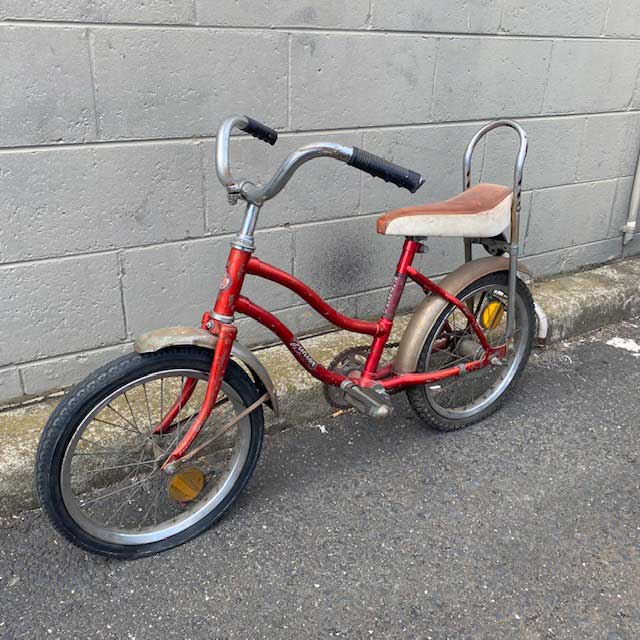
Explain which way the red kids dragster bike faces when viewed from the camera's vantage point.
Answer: facing the viewer and to the left of the viewer
